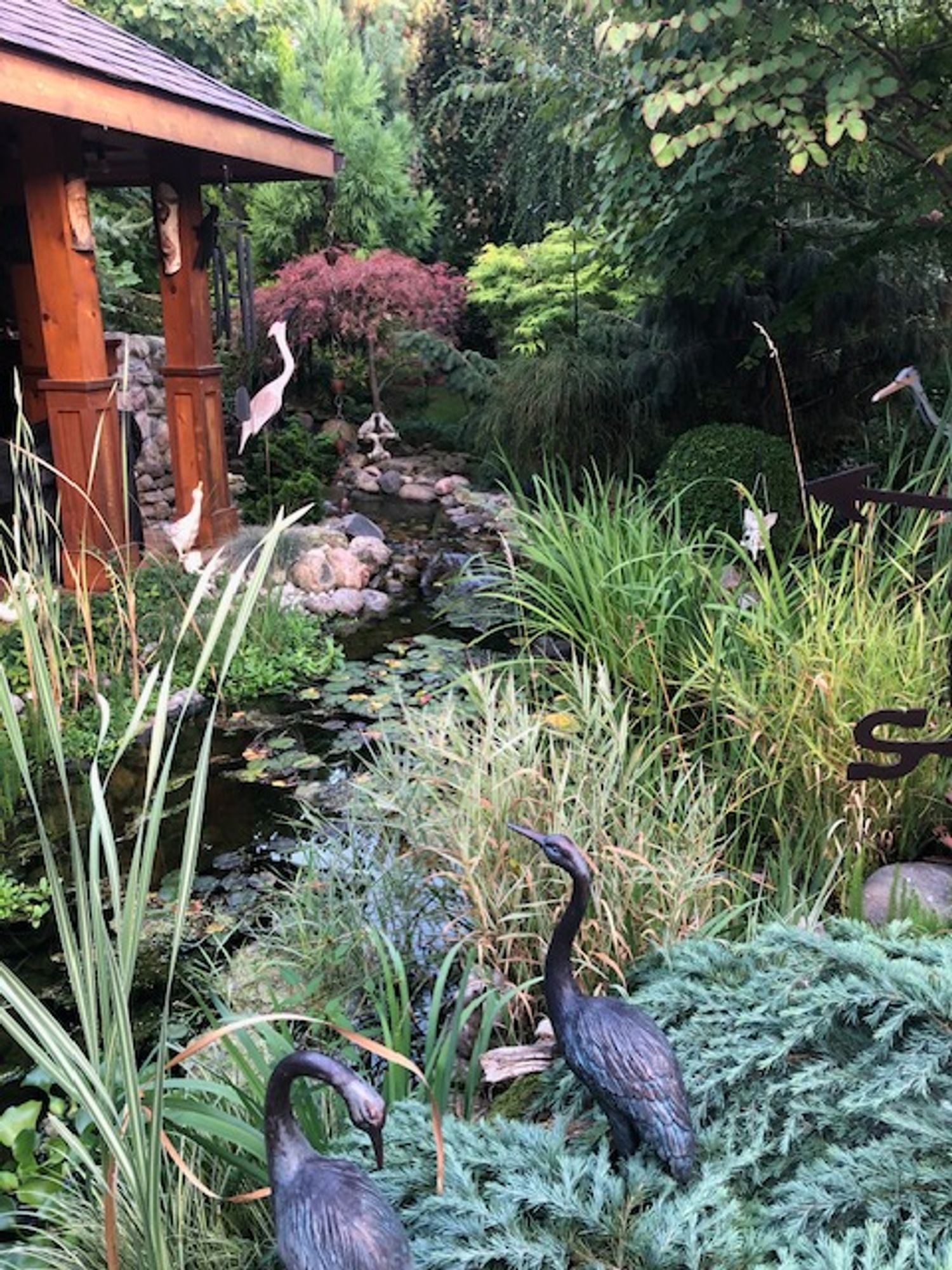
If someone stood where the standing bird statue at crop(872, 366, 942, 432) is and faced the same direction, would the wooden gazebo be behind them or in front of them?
in front

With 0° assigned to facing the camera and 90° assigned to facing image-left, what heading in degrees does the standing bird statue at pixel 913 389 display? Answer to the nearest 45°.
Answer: approximately 90°

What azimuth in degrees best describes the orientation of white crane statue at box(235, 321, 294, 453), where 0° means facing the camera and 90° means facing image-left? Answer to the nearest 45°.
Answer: approximately 270°

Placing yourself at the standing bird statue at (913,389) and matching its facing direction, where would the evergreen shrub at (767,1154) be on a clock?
The evergreen shrub is roughly at 9 o'clock from the standing bird statue.

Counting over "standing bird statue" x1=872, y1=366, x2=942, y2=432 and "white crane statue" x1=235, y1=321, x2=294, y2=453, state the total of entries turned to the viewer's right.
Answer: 1

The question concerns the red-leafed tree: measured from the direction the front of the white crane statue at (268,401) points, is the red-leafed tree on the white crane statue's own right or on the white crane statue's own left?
on the white crane statue's own left

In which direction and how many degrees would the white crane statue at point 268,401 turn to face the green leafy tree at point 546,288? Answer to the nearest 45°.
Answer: approximately 90° to its left

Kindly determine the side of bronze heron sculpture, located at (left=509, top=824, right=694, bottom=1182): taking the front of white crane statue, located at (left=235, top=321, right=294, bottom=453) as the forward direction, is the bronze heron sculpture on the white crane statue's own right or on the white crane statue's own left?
on the white crane statue's own right
